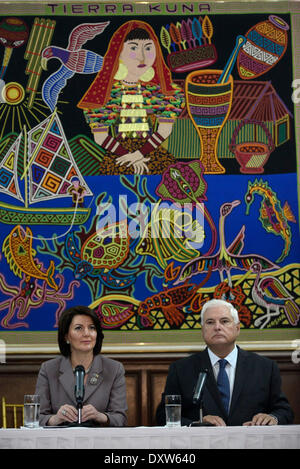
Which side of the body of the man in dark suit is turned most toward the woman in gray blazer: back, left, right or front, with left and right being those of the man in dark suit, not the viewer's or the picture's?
right

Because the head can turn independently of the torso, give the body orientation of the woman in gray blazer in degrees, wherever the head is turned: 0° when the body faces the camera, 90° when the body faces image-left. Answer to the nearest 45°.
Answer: approximately 0°

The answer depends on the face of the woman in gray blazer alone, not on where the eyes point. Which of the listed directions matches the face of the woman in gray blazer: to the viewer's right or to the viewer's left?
to the viewer's right

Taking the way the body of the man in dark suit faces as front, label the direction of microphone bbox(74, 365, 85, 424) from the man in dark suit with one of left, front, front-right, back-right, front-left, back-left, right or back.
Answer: front-right

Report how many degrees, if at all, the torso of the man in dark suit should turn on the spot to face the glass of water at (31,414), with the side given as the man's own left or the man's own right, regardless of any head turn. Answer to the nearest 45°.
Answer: approximately 45° to the man's own right

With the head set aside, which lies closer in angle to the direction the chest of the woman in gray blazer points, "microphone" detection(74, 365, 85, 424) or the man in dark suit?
the microphone

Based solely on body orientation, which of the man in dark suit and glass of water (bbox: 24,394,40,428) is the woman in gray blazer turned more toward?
the glass of water

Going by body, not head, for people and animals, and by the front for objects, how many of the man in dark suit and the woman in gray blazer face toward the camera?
2
